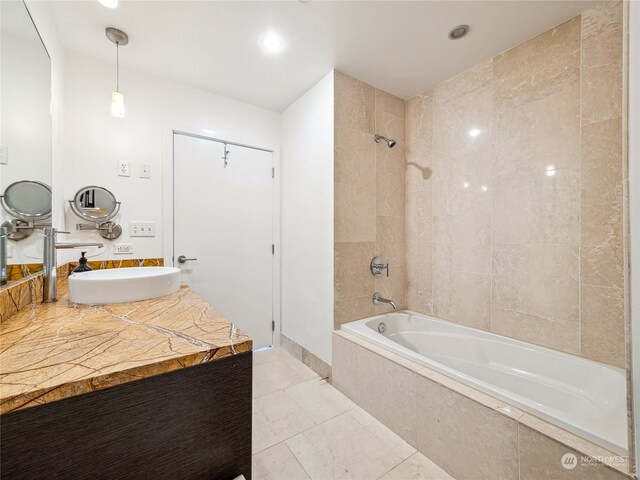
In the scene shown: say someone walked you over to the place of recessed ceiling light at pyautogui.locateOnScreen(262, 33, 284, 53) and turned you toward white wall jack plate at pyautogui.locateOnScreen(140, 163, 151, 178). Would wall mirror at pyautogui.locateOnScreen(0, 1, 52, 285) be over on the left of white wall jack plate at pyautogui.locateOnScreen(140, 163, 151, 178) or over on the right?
left

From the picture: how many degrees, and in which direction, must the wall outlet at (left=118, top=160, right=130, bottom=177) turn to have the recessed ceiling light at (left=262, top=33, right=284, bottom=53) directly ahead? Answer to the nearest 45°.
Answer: approximately 45° to its left

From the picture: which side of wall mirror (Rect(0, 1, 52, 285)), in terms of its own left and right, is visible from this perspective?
right

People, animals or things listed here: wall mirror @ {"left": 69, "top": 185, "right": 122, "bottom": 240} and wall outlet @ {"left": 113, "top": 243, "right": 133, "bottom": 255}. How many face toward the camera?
2

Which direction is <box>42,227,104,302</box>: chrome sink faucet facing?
to the viewer's right

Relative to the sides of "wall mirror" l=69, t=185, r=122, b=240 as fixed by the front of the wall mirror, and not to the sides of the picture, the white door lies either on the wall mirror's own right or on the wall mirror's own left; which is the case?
on the wall mirror's own left
